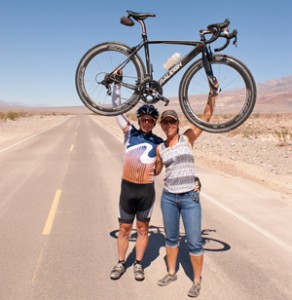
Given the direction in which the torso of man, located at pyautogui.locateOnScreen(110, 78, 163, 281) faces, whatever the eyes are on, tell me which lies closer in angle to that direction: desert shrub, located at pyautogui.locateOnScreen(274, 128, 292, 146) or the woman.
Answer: the woman

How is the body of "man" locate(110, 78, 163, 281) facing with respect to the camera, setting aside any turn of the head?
toward the camera

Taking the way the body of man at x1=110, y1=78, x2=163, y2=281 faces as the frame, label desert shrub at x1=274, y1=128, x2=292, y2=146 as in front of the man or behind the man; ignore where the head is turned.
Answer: behind

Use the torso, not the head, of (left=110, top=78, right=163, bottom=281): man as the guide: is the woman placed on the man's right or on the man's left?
on the man's left
